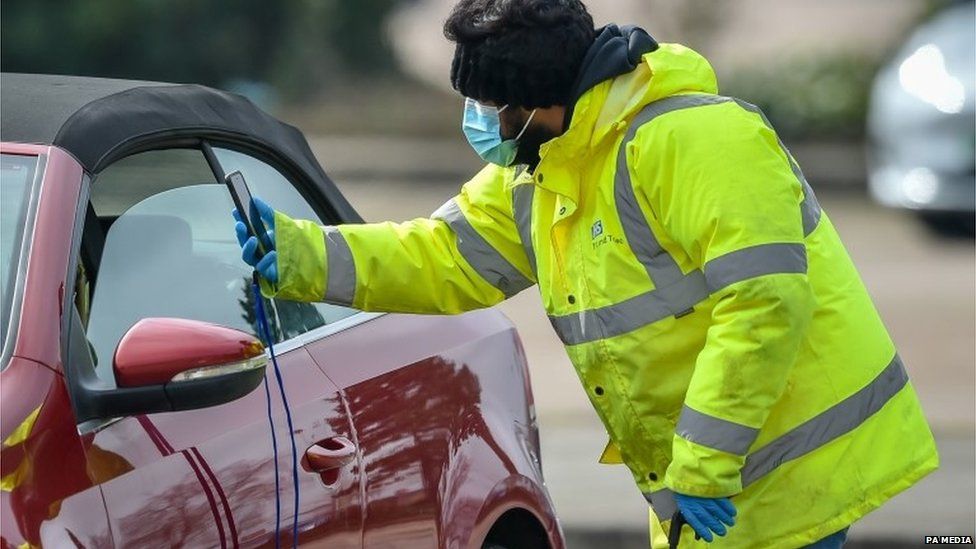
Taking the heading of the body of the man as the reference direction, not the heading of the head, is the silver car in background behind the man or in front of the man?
behind

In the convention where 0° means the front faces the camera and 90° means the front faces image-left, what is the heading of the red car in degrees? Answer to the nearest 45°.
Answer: approximately 45°

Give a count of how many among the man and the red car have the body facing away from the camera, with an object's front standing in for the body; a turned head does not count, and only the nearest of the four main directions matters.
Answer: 0

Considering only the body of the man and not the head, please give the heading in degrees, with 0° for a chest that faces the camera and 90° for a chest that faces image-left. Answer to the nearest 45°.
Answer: approximately 45°

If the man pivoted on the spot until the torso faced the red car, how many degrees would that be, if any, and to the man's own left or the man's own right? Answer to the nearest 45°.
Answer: approximately 45° to the man's own right

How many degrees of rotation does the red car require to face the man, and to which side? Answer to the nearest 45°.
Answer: approximately 135° to its left

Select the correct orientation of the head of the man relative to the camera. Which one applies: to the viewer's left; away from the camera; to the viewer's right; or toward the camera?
to the viewer's left
